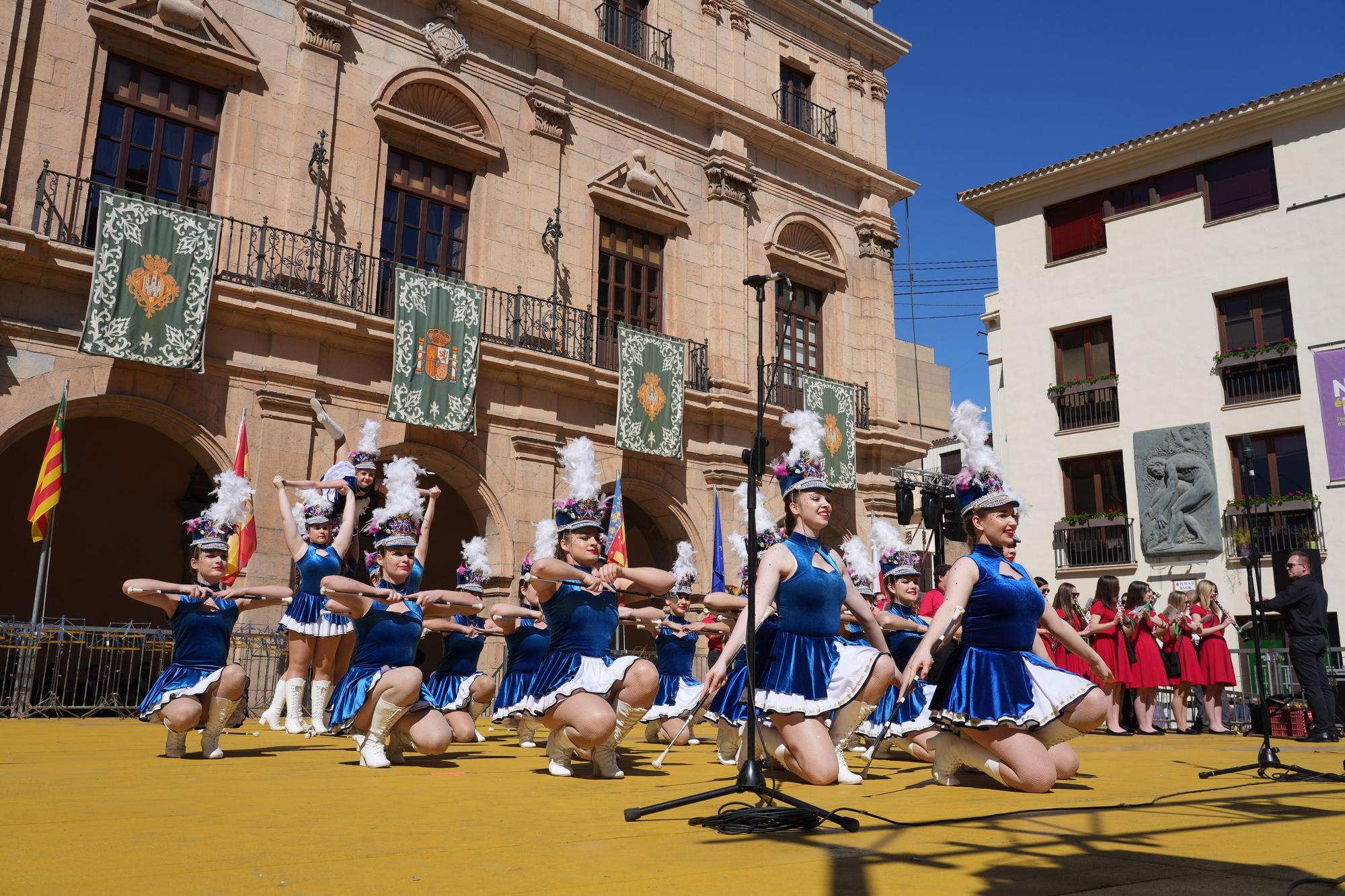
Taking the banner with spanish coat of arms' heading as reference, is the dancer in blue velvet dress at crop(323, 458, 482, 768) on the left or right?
on its right

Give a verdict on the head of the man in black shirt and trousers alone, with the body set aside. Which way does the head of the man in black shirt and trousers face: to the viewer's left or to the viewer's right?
to the viewer's left

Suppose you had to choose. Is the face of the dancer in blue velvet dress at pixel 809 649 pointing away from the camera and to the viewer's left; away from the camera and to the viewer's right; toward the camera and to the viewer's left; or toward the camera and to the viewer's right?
toward the camera and to the viewer's right

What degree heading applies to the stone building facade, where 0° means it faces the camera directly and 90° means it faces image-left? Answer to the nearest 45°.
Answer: approximately 315°

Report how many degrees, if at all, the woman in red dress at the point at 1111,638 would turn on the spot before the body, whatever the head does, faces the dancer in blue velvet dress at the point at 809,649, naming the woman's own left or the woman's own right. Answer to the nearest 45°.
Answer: approximately 90° to the woman's own right

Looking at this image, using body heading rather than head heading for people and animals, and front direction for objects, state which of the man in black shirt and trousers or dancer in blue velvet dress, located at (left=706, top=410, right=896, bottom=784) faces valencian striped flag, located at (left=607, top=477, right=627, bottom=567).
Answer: the man in black shirt and trousers

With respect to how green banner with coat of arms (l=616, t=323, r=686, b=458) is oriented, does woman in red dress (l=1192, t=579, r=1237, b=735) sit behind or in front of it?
in front

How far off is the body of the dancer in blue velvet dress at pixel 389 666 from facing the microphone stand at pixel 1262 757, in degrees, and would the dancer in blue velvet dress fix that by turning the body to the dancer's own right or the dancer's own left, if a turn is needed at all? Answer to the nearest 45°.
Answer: approximately 45° to the dancer's own left

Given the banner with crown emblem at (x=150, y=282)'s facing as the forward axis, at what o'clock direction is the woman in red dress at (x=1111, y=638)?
The woman in red dress is roughly at 10 o'clock from the banner with crown emblem.

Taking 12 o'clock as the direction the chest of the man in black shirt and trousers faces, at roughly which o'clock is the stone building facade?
The stone building facade is roughly at 12 o'clock from the man in black shirt and trousers.
